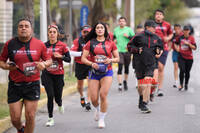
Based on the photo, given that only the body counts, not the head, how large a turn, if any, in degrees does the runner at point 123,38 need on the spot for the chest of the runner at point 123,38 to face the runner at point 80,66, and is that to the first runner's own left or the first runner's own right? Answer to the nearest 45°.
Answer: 0° — they already face them

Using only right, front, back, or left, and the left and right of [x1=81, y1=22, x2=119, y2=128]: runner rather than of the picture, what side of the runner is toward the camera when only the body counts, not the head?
front

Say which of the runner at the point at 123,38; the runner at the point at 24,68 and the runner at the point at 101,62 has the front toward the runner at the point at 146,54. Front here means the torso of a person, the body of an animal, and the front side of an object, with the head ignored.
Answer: the runner at the point at 123,38

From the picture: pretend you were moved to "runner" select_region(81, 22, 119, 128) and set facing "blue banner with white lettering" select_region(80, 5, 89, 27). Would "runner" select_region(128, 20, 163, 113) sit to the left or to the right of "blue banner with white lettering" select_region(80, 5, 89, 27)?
right

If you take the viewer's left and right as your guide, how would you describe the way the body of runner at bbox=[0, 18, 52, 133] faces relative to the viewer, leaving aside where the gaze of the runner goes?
facing the viewer

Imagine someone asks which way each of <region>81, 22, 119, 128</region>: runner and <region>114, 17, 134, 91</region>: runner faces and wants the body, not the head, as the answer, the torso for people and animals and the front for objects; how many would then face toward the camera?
2

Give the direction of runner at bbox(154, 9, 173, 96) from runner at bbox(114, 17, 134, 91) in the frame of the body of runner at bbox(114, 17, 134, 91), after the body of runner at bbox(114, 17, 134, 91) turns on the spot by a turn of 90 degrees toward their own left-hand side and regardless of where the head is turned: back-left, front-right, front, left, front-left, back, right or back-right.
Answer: front-right

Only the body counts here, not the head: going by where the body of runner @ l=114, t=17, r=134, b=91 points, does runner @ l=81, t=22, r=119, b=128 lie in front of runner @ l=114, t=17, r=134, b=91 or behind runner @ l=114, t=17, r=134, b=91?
in front

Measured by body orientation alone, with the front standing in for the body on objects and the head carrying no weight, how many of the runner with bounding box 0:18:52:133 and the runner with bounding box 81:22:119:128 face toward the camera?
2

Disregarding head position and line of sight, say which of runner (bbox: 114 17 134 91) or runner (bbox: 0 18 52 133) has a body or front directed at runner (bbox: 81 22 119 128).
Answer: runner (bbox: 114 17 134 91)

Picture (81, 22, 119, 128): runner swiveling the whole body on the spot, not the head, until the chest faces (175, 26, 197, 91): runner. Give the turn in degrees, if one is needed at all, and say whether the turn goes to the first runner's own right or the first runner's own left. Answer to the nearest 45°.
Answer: approximately 135° to the first runner's own left

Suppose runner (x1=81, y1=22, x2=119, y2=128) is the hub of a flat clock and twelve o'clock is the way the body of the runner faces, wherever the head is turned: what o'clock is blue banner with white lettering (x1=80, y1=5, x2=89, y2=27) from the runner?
The blue banner with white lettering is roughly at 6 o'clock from the runner.
